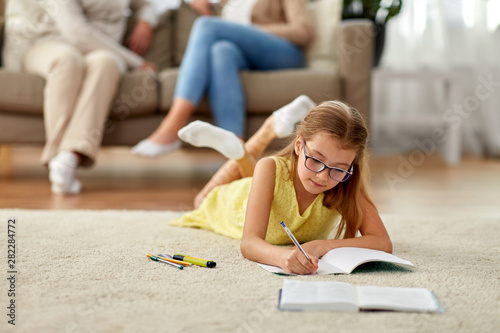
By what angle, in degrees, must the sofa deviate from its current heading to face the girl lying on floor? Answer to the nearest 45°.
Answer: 0° — it already faces them

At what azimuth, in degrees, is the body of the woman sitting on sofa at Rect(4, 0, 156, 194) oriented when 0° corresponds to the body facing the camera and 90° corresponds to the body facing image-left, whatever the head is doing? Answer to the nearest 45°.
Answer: approximately 0°

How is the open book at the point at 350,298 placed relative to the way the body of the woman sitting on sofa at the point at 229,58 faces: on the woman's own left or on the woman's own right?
on the woman's own left

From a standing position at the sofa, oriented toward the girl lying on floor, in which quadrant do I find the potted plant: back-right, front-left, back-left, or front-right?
back-left

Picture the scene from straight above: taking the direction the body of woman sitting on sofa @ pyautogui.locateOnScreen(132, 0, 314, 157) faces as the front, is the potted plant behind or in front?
behind

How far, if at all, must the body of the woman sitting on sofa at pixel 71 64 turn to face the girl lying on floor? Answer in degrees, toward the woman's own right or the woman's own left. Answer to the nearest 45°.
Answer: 0° — they already face them

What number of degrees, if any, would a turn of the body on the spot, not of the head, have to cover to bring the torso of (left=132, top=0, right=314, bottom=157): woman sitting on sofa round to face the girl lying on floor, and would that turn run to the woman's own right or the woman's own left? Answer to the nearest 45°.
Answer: approximately 45° to the woman's own left
